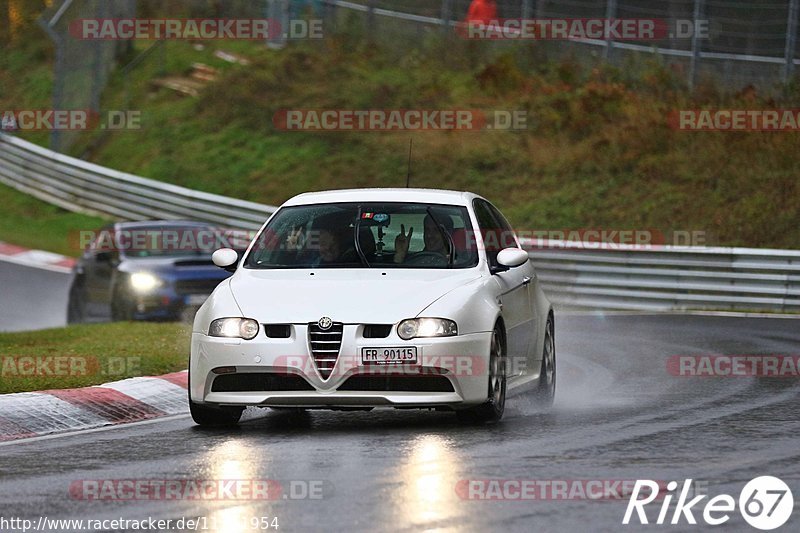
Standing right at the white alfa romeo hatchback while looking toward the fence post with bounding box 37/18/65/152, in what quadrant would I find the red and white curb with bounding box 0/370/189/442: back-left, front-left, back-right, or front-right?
front-left

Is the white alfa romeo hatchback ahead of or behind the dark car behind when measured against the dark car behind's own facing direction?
ahead

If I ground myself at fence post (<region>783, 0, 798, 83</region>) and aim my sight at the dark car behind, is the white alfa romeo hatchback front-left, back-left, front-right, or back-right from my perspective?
front-left

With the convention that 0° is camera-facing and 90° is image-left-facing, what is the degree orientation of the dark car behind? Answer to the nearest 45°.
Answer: approximately 315°

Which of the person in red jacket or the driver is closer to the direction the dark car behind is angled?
the driver

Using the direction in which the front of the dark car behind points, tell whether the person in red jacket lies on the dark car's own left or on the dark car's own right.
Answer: on the dark car's own left

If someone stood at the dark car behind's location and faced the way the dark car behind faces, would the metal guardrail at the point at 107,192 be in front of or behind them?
behind

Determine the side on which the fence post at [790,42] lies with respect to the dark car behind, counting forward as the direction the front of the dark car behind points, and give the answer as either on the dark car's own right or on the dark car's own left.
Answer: on the dark car's own left

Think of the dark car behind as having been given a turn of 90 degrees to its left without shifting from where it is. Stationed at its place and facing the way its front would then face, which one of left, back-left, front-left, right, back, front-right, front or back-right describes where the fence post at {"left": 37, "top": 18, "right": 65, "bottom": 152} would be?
front-left

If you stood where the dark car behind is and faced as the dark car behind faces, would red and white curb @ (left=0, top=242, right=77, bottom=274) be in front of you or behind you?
behind

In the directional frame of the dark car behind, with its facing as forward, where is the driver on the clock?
The driver is roughly at 1 o'clock from the dark car behind.

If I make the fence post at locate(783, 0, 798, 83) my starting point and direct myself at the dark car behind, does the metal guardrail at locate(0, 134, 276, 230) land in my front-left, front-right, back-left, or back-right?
front-right
